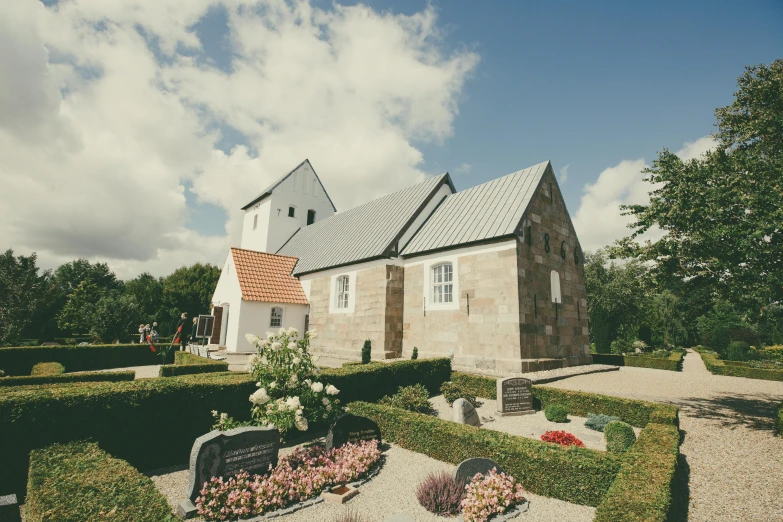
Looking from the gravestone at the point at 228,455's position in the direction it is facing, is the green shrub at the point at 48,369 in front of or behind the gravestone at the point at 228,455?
behind

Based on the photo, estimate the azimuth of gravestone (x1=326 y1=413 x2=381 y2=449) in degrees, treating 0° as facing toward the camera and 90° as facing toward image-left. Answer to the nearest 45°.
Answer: approximately 315°

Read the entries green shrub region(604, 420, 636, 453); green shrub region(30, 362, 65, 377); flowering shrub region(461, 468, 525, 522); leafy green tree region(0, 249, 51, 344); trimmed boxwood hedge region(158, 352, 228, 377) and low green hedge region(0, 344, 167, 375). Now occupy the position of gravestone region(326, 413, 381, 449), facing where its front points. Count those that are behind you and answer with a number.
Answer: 4

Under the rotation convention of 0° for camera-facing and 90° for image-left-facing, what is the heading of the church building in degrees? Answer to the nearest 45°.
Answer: approximately 45°

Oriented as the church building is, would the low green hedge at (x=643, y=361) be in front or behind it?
behind

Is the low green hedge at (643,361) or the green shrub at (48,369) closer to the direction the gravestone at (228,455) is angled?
the low green hedge

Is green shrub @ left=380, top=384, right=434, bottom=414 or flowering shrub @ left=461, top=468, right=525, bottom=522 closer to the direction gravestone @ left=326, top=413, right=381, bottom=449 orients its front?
the flowering shrub

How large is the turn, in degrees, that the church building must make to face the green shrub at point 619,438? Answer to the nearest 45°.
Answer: approximately 45° to its left
